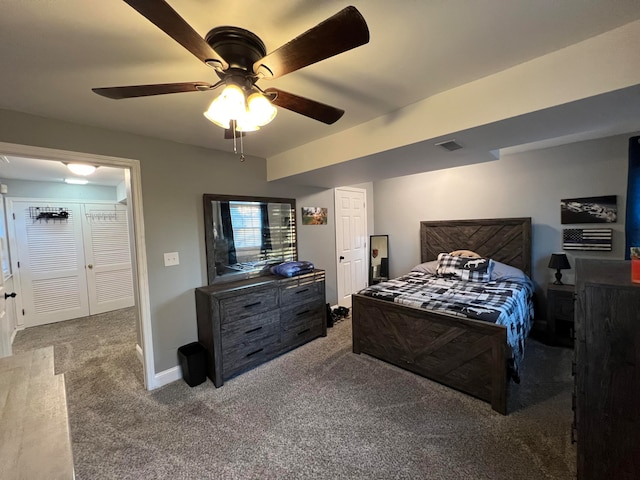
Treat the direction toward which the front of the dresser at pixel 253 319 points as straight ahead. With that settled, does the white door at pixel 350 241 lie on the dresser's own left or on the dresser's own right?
on the dresser's own left

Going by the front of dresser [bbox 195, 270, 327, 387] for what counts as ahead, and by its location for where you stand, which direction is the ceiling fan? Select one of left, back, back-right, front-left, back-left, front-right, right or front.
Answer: front-right

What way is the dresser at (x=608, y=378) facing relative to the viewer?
to the viewer's left

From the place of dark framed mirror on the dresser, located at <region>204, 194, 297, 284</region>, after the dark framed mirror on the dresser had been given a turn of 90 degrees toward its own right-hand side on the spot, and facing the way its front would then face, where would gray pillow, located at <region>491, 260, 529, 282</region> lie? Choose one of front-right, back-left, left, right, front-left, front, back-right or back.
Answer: back-left

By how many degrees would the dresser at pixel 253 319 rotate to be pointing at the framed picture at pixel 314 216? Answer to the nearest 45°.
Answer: approximately 90° to its left

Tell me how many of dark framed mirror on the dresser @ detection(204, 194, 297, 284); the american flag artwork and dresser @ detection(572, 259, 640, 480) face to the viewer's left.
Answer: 1

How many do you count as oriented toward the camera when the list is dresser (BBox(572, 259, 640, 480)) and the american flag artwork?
1

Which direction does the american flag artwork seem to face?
toward the camera

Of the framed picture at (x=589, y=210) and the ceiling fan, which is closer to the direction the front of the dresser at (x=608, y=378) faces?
the ceiling fan

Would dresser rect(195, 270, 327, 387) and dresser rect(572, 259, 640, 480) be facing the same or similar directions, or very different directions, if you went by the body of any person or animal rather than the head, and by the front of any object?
very different directions

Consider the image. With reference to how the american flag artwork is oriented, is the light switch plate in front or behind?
in front

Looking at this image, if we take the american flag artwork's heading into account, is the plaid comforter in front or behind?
in front

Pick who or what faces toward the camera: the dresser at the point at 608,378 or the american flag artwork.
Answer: the american flag artwork

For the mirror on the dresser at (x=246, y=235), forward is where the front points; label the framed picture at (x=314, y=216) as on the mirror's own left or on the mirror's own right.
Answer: on the mirror's own left
